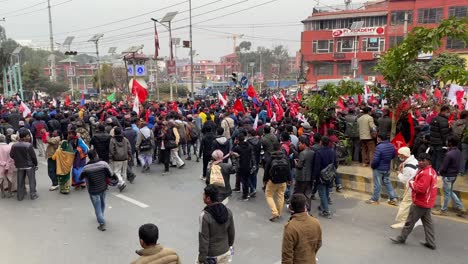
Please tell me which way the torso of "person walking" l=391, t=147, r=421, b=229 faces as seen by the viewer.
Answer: to the viewer's left

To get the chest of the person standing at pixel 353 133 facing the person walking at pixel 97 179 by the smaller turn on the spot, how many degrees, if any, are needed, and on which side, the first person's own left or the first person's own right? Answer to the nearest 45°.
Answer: approximately 135° to the first person's own left

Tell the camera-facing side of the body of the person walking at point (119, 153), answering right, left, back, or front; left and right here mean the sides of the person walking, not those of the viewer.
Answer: back

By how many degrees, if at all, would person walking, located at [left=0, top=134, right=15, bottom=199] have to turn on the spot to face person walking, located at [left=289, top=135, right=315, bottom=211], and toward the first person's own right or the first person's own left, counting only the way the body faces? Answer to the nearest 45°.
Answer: approximately 135° to the first person's own right

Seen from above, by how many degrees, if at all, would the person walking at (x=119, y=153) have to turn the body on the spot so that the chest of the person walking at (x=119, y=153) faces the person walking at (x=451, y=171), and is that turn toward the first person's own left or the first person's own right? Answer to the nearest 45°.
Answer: approximately 135° to the first person's own right

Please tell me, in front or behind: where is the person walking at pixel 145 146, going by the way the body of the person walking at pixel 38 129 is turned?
behind

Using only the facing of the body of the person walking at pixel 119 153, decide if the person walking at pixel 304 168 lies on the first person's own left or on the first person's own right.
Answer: on the first person's own right

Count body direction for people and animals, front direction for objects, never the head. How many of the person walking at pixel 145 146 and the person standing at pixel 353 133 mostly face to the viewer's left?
0

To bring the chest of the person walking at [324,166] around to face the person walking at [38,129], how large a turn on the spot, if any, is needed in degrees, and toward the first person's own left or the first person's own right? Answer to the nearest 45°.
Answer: approximately 90° to the first person's own left

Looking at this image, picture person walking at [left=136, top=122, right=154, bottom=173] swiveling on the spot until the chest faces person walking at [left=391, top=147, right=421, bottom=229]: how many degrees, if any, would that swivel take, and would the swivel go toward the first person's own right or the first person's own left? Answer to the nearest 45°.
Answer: approximately 135° to the first person's own right

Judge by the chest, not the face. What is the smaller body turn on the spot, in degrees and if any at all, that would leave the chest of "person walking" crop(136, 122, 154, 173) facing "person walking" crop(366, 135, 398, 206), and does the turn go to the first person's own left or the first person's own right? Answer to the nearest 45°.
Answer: approximately 135° to the first person's own right

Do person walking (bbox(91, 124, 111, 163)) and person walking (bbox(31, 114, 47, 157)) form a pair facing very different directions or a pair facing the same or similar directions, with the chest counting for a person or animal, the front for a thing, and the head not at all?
same or similar directions

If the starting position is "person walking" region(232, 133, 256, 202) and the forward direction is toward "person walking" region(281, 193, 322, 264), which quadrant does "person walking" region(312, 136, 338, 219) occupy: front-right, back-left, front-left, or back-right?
front-left

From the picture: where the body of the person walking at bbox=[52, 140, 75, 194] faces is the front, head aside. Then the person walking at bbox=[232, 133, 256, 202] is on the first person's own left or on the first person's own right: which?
on the first person's own right

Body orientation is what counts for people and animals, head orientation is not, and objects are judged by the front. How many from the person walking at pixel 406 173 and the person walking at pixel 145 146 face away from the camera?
1

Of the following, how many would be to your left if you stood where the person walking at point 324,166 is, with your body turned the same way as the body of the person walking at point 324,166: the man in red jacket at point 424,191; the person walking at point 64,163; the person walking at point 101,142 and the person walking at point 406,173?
2

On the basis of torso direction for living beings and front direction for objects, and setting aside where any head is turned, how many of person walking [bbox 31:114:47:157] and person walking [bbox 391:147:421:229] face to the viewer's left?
1

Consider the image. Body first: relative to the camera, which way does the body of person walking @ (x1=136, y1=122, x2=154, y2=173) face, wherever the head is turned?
away from the camera

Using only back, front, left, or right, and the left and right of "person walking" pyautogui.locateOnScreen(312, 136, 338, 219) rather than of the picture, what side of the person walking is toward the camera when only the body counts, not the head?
back

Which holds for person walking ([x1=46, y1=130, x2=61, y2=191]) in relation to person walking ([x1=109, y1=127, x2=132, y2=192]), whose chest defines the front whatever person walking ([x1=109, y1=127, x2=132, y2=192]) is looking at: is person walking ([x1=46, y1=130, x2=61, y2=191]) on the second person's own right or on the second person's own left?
on the second person's own left

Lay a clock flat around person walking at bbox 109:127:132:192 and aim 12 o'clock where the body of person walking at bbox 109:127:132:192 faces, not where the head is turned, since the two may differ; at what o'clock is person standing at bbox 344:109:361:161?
person standing at bbox 344:109:361:161 is roughly at 3 o'clock from person walking at bbox 109:127:132:192.
